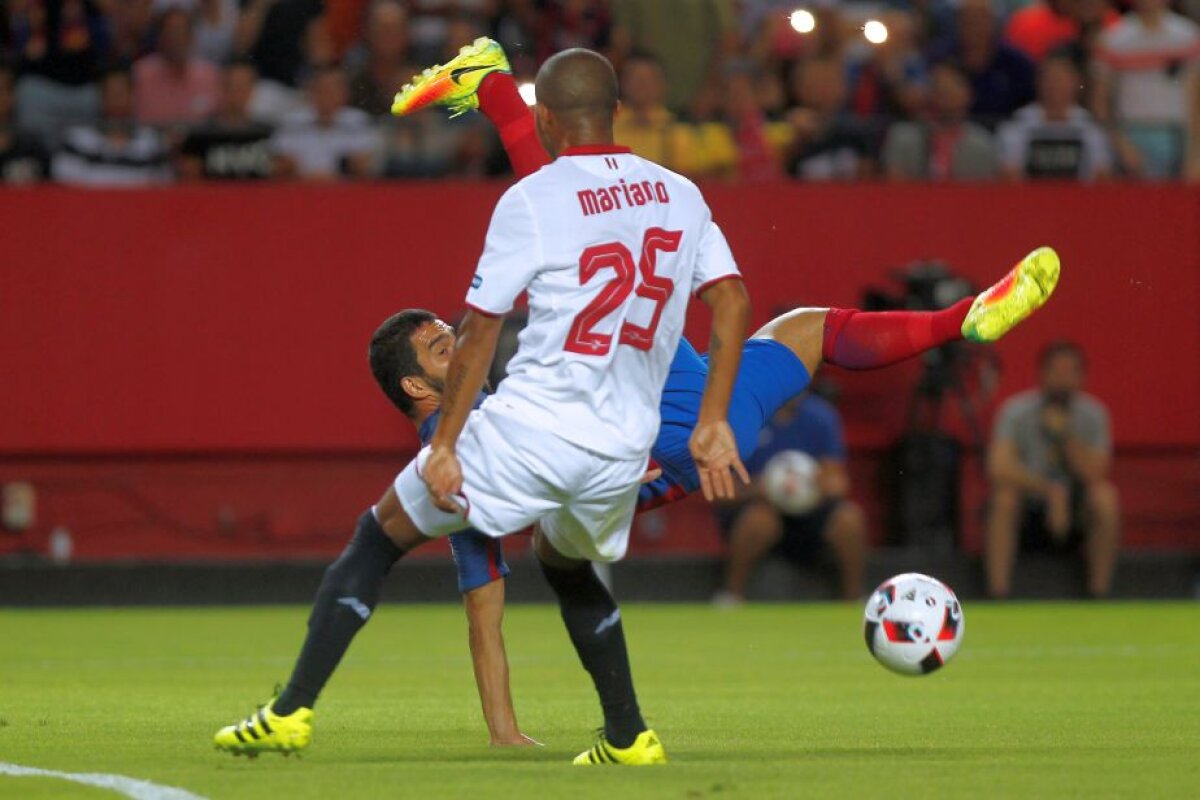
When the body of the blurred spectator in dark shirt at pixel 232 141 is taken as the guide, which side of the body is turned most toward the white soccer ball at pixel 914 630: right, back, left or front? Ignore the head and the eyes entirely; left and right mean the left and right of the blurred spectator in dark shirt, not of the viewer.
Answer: front

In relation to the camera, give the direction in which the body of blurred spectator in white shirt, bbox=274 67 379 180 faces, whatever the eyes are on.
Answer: toward the camera

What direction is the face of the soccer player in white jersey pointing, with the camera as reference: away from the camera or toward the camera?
away from the camera

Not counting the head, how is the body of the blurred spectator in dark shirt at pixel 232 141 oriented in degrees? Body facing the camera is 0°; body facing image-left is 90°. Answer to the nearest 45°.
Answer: approximately 0°

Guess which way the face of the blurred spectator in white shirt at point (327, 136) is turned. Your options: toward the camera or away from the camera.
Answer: toward the camera

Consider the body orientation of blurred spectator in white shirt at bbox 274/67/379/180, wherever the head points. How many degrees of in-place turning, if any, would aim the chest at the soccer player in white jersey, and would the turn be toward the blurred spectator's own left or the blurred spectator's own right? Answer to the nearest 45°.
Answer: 0° — they already face them

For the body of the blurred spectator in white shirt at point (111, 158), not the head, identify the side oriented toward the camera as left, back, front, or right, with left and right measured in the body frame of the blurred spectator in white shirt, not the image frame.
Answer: front

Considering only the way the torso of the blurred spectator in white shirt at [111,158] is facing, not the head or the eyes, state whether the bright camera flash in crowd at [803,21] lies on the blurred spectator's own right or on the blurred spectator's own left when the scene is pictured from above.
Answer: on the blurred spectator's own left

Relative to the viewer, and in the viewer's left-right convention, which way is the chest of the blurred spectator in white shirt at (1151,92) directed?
facing the viewer

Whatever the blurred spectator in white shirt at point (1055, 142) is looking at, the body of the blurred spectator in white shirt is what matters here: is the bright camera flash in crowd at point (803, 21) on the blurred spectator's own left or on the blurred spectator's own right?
on the blurred spectator's own right

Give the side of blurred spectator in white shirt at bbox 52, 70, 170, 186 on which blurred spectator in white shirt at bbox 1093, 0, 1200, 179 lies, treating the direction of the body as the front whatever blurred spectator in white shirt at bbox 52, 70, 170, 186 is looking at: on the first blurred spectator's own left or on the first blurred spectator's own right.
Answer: on the first blurred spectator's own left

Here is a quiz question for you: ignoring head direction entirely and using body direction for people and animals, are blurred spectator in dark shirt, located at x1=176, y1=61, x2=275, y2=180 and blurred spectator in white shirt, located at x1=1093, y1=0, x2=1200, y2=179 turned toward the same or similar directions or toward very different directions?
same or similar directions

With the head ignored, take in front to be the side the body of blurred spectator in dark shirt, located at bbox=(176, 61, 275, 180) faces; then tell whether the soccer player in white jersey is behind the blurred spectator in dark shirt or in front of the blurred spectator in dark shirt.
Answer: in front
